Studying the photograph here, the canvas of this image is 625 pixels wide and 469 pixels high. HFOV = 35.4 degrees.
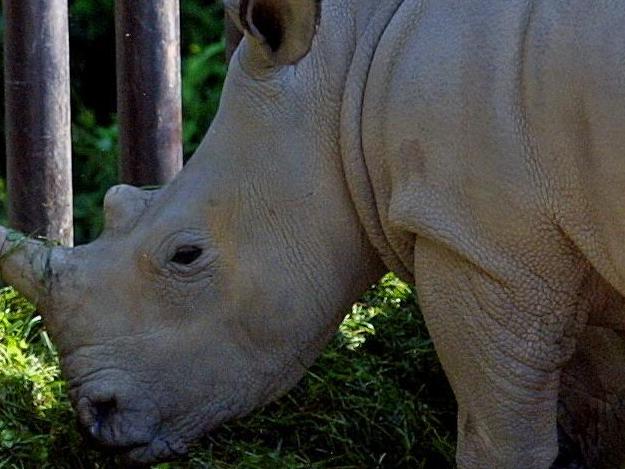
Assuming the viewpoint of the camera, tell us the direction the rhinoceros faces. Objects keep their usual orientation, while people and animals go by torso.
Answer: facing to the left of the viewer

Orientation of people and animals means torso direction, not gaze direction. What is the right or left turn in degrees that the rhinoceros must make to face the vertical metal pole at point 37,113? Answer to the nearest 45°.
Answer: approximately 45° to its right

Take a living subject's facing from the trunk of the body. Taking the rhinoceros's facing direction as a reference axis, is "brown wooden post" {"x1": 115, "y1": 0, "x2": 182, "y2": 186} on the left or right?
on its right
